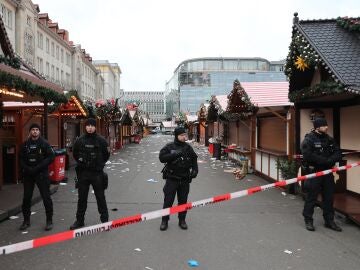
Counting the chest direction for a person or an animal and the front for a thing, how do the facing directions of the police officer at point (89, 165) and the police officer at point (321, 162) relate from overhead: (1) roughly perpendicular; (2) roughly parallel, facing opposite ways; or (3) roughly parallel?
roughly parallel

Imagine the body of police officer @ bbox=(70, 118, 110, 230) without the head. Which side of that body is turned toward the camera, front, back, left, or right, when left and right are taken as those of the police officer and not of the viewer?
front

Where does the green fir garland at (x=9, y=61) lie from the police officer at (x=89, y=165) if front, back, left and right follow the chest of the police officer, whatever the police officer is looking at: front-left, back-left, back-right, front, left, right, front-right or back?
back-right

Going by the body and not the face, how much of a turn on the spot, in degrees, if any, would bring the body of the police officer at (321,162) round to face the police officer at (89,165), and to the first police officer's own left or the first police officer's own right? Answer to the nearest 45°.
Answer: approximately 135° to the first police officer's own right

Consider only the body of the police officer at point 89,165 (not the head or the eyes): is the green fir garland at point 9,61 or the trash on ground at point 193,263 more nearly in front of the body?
the trash on ground

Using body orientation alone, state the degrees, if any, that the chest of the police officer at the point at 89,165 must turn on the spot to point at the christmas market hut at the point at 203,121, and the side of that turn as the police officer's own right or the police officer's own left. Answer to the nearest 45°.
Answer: approximately 180°

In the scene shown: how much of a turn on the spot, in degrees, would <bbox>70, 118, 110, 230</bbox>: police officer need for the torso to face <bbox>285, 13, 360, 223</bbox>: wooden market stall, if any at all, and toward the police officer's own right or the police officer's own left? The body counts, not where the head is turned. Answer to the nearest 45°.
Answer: approximately 90° to the police officer's own left

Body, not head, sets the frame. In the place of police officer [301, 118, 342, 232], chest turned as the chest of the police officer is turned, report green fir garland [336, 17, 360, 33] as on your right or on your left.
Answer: on your left

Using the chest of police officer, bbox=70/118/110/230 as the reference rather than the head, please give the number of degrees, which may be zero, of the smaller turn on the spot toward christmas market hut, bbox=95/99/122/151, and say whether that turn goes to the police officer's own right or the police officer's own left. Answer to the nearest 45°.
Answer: approximately 180°

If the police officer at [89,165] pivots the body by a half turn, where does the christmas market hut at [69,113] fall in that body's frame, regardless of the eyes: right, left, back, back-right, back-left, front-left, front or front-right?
front

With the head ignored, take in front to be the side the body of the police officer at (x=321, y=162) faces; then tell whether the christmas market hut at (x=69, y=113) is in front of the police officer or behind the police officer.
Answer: behind

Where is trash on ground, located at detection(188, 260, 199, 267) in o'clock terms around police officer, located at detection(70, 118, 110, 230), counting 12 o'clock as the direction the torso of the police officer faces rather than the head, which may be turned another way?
The trash on ground is roughly at 11 o'clock from the police officer.

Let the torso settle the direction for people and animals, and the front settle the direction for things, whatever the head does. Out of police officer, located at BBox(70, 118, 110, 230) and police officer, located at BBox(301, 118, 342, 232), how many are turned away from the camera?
0
